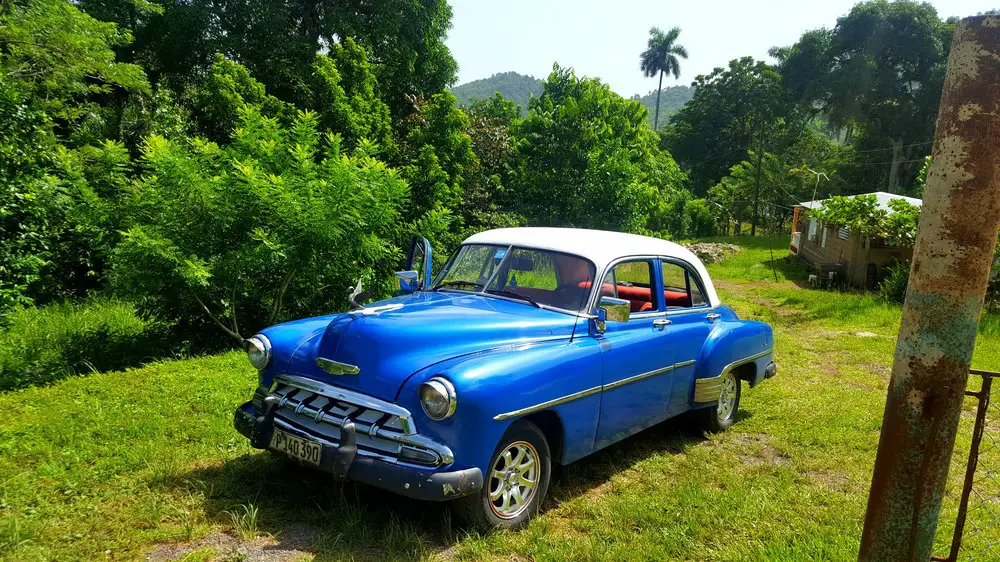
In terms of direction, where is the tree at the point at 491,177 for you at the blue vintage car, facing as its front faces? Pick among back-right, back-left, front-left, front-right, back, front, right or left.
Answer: back-right

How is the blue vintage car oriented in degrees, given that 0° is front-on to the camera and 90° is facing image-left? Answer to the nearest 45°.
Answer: approximately 45°

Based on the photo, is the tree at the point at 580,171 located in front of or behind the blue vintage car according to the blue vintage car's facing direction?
behind

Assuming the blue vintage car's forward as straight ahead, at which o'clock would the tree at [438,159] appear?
The tree is roughly at 4 o'clock from the blue vintage car.

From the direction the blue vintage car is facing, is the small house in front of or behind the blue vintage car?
behind

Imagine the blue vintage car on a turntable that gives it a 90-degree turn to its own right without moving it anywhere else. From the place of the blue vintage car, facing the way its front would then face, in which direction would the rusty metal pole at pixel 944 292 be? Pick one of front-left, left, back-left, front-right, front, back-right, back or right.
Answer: back

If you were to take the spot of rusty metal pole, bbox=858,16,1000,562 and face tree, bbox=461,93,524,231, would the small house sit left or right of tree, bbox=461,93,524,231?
right

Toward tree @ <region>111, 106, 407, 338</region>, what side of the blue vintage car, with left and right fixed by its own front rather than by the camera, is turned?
right

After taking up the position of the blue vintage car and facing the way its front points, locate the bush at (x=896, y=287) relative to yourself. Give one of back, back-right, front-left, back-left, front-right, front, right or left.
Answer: back

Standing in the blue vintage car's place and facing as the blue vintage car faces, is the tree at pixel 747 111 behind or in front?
behind
